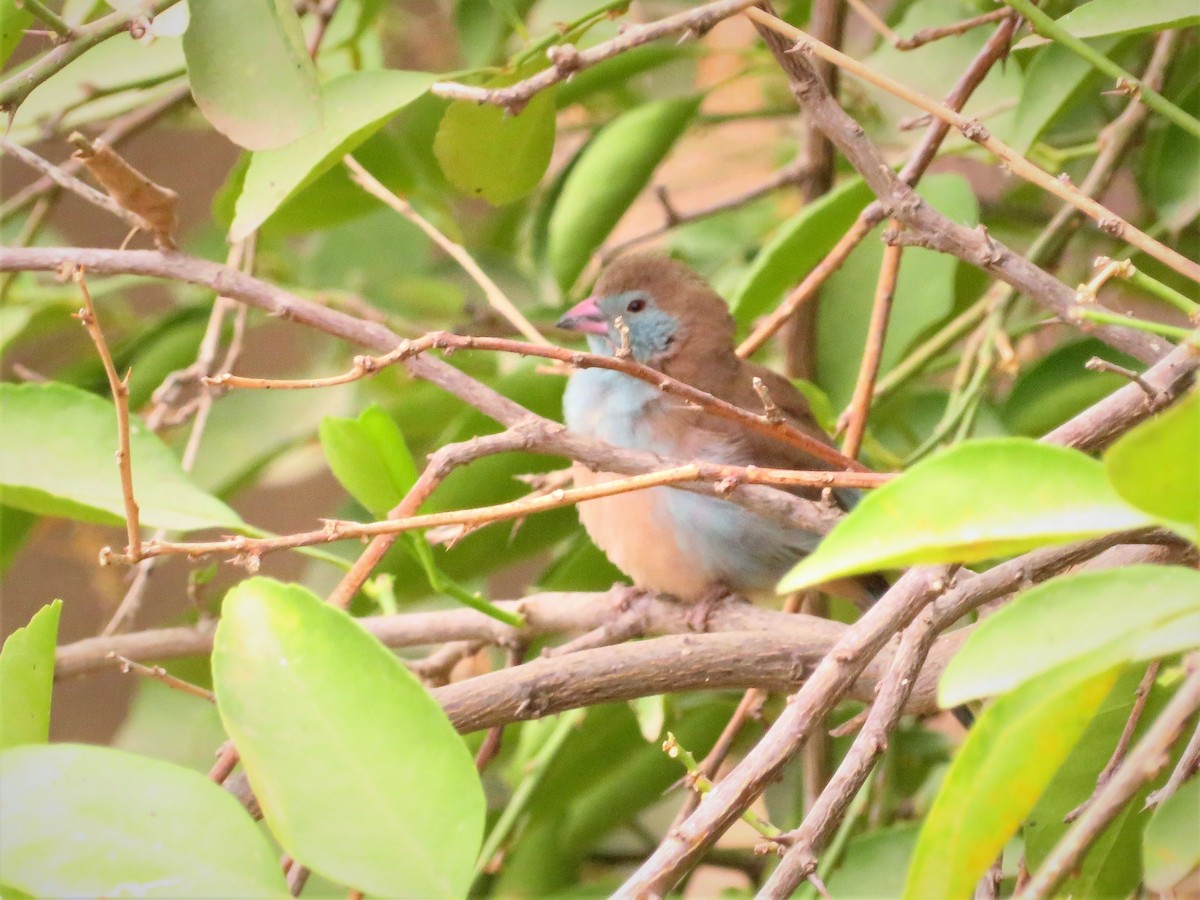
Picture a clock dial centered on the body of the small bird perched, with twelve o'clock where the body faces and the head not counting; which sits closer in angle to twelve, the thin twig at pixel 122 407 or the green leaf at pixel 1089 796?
the thin twig

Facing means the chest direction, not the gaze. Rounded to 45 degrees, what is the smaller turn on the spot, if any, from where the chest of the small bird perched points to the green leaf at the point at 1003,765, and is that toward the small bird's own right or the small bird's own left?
approximately 90° to the small bird's own left

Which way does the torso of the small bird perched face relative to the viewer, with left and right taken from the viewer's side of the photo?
facing to the left of the viewer

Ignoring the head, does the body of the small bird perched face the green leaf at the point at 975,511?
no

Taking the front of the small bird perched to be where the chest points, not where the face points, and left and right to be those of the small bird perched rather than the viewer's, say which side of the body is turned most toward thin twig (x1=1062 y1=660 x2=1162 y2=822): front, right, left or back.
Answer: left

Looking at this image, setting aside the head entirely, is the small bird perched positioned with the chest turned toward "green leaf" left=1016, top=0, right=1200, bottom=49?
no
